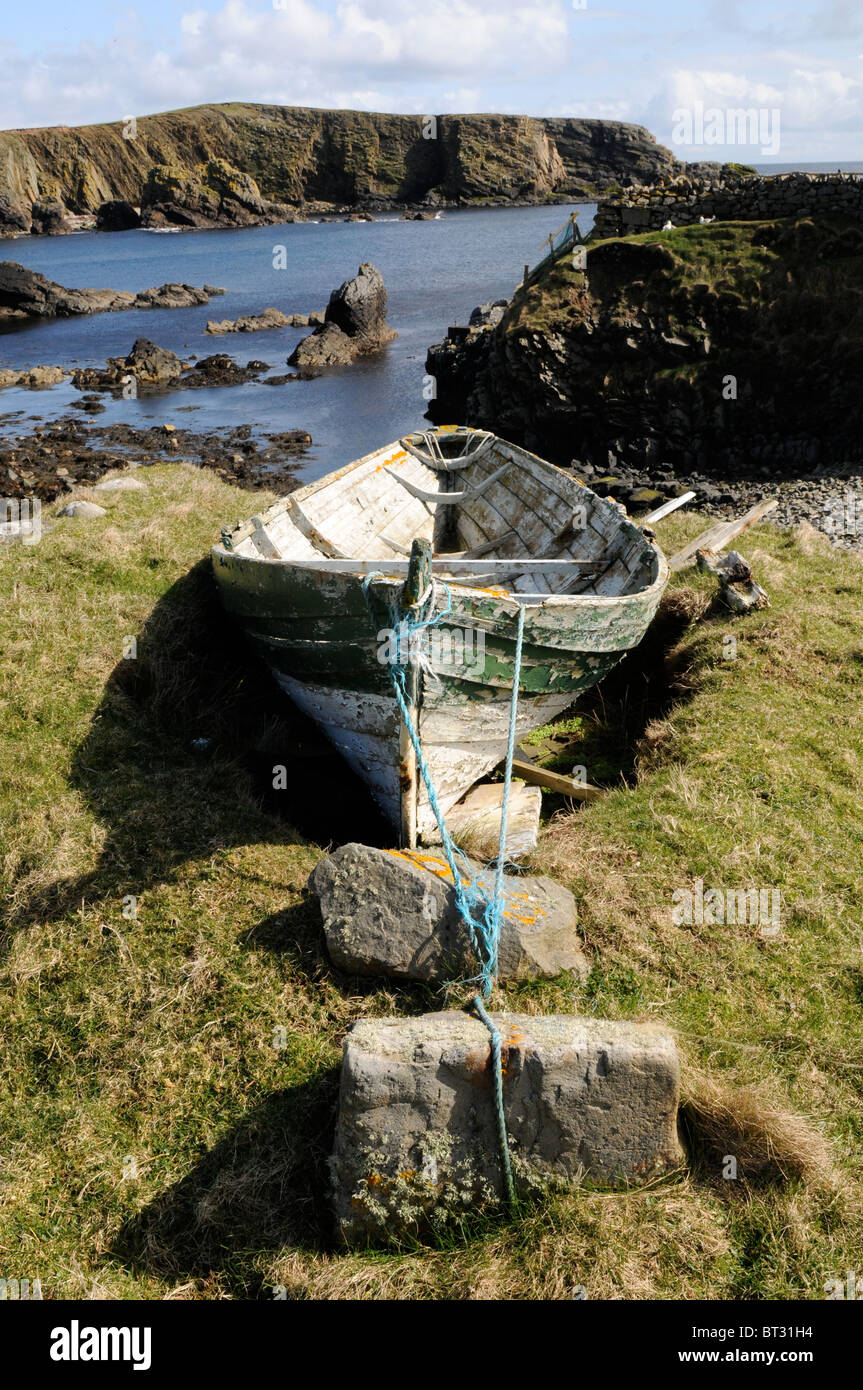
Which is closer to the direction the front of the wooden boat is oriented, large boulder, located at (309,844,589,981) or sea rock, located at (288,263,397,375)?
the large boulder

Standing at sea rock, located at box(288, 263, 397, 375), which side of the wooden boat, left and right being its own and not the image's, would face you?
back

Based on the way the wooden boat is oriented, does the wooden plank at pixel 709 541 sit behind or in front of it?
behind

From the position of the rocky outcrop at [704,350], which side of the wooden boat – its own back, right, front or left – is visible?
back

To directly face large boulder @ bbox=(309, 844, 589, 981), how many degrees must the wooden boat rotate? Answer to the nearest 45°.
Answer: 0° — it already faces it

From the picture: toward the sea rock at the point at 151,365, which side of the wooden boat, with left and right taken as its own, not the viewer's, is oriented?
back

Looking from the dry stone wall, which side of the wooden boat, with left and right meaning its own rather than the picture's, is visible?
back

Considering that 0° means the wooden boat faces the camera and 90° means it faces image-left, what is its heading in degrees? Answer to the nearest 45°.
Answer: approximately 0°
